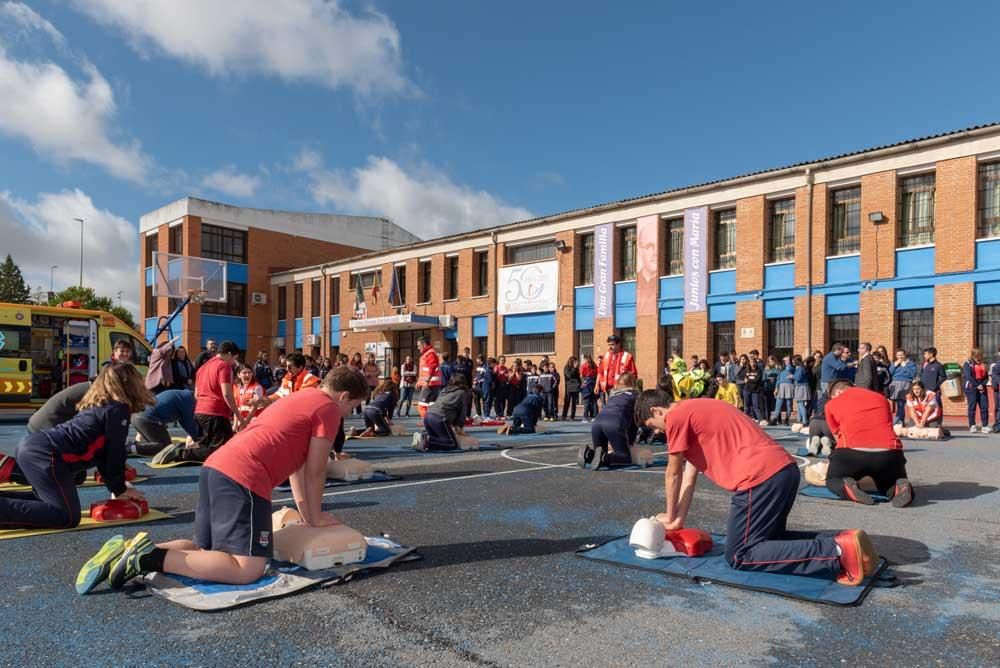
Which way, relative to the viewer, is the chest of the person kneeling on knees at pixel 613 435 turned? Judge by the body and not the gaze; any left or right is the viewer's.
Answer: facing away from the viewer and to the right of the viewer

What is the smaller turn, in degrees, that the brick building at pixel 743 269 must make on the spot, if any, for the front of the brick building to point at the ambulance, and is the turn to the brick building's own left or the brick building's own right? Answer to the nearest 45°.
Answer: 0° — it already faces it

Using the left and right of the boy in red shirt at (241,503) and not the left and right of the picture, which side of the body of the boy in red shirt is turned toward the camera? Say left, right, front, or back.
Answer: right

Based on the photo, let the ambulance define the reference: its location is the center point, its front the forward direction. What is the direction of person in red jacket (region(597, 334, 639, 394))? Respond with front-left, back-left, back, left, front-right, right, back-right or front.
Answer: front-right

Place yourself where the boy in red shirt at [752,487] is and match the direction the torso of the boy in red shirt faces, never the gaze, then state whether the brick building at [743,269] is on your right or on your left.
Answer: on your right

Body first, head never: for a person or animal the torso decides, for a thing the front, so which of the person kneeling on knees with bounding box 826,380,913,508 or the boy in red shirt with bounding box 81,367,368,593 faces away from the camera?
the person kneeling on knees

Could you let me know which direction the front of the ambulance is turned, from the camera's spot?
facing to the right of the viewer

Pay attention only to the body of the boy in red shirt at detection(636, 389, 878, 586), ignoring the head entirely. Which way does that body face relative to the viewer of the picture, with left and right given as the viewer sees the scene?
facing to the left of the viewer

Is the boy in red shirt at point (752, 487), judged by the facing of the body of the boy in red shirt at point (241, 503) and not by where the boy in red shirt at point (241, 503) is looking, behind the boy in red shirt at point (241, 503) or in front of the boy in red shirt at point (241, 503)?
in front

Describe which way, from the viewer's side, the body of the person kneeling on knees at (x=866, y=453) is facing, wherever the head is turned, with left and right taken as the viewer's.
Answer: facing away from the viewer

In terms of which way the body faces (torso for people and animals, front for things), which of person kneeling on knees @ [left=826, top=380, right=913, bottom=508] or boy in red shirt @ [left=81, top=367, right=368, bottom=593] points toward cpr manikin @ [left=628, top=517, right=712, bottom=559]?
the boy in red shirt

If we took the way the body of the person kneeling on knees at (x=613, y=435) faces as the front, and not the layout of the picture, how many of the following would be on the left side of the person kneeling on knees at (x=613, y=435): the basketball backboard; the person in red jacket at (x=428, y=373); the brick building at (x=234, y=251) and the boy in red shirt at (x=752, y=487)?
3

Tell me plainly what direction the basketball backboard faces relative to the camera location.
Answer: facing the viewer and to the right of the viewer
